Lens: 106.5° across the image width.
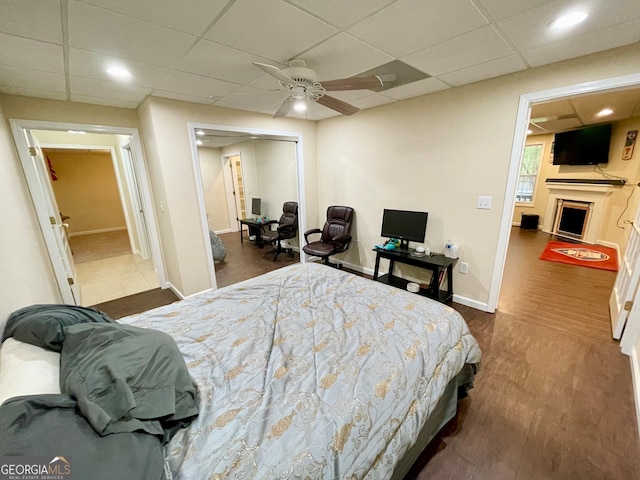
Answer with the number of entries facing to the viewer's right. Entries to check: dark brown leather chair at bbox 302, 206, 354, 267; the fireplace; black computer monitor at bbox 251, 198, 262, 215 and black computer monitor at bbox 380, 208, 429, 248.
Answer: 0

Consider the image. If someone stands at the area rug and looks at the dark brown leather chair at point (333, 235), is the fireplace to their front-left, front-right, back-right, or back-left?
back-right

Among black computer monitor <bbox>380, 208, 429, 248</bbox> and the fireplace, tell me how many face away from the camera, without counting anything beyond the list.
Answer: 0

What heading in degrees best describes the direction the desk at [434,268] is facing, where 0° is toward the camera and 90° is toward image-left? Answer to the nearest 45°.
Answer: approximately 45°

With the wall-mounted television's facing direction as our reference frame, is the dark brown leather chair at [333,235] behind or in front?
in front

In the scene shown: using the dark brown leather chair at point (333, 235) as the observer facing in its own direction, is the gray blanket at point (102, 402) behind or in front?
in front

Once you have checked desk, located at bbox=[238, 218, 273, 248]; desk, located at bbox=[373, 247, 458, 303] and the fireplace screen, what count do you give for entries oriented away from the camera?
0

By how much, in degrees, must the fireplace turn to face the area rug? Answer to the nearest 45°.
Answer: approximately 45° to its left

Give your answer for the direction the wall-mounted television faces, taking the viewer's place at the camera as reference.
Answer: facing the viewer and to the left of the viewer

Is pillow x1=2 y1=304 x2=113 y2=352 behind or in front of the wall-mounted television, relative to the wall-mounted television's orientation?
in front
